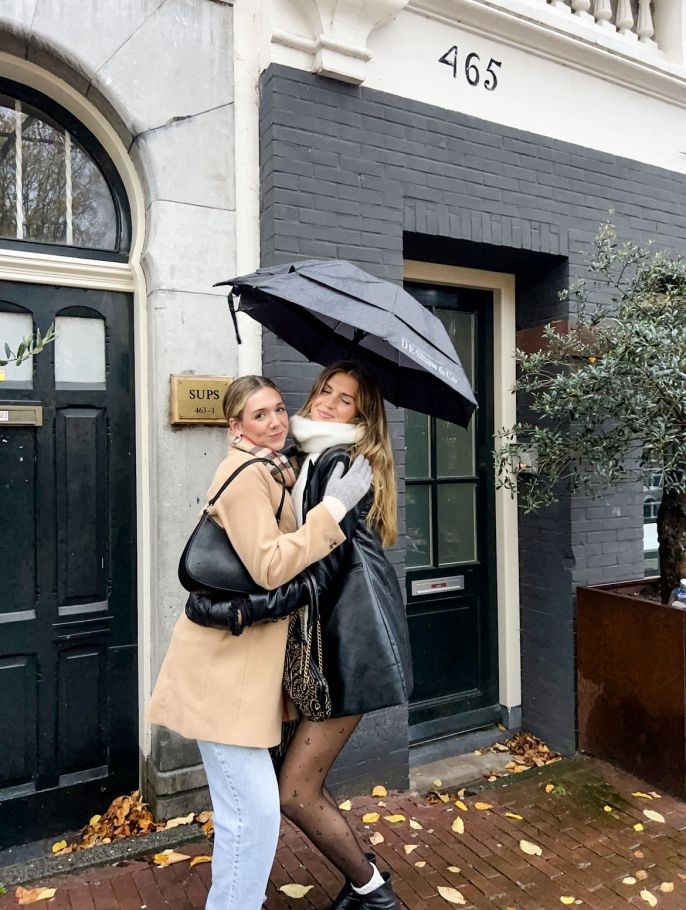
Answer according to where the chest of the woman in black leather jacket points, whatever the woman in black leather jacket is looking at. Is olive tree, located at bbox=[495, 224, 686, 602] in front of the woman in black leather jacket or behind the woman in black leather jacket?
behind

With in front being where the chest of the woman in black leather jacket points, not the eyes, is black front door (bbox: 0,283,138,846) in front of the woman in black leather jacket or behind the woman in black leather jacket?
in front

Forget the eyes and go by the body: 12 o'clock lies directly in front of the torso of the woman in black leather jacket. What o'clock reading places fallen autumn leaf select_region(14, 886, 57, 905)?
The fallen autumn leaf is roughly at 1 o'clock from the woman in black leather jacket.

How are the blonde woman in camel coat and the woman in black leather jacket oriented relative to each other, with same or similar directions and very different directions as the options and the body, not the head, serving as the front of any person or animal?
very different directions

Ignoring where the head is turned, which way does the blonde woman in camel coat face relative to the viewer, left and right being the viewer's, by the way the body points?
facing to the right of the viewer

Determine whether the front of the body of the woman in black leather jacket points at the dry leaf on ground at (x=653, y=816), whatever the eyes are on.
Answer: no

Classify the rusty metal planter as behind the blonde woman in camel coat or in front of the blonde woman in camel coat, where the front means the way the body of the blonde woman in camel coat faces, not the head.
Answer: in front

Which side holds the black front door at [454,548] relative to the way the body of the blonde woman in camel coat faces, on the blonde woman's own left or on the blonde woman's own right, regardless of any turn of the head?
on the blonde woman's own left

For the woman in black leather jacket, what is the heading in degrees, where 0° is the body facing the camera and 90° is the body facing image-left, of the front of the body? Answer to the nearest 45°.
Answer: approximately 90°

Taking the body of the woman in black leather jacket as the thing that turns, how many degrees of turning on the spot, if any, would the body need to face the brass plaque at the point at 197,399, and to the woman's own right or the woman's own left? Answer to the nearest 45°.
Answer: approximately 45° to the woman's own right

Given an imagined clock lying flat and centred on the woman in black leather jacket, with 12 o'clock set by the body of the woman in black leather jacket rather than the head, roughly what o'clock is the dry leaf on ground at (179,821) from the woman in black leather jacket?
The dry leaf on ground is roughly at 2 o'clock from the woman in black leather jacket.
